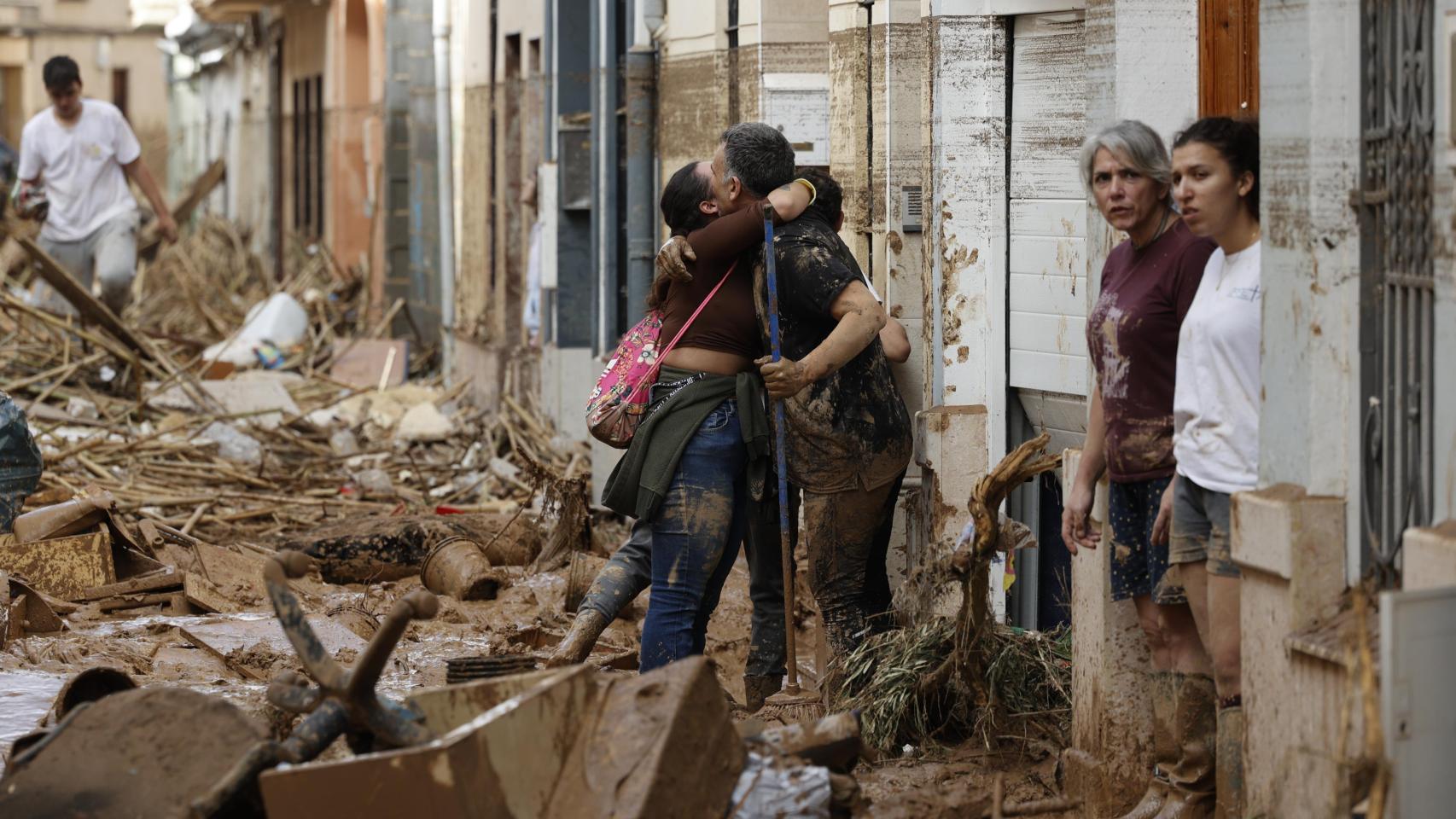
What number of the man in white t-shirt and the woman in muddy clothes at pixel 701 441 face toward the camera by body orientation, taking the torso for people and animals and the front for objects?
1

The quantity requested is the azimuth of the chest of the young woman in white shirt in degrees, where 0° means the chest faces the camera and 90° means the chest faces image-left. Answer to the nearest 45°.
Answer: approximately 45°

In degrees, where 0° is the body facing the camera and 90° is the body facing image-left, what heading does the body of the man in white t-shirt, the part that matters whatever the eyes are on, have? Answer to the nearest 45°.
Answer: approximately 0°

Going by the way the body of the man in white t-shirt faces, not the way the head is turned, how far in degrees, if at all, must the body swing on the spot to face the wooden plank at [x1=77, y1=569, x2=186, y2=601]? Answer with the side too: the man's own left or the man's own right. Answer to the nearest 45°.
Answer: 0° — they already face it

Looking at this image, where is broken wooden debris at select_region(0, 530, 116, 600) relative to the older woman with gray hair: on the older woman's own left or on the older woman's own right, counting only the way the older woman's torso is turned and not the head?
on the older woman's own right

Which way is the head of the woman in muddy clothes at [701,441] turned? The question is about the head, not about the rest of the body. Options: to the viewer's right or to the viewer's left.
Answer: to the viewer's right

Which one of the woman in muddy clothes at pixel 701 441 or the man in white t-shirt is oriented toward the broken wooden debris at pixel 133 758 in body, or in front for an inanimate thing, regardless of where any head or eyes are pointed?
the man in white t-shirt

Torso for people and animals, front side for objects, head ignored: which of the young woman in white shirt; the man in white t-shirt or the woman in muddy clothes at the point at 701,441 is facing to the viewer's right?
the woman in muddy clothes

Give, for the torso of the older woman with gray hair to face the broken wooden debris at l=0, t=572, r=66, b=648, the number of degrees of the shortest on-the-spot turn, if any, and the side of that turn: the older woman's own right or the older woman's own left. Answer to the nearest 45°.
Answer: approximately 90° to the older woman's own right

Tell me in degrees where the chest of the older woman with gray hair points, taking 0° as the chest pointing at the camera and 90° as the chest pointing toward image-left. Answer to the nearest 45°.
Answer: approximately 45°
